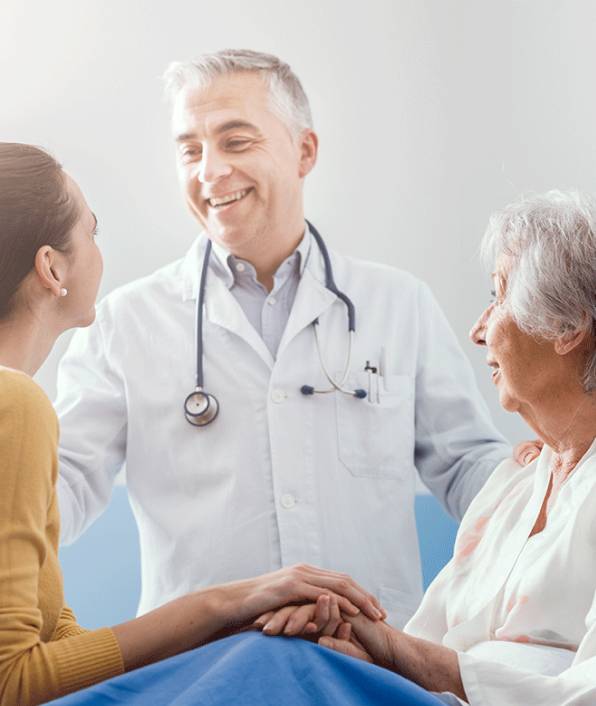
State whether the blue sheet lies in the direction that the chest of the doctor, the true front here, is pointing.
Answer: yes

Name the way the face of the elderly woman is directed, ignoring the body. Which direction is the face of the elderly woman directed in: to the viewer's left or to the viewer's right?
to the viewer's left

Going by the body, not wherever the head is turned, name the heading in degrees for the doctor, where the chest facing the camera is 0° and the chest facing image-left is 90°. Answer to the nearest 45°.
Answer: approximately 0°
